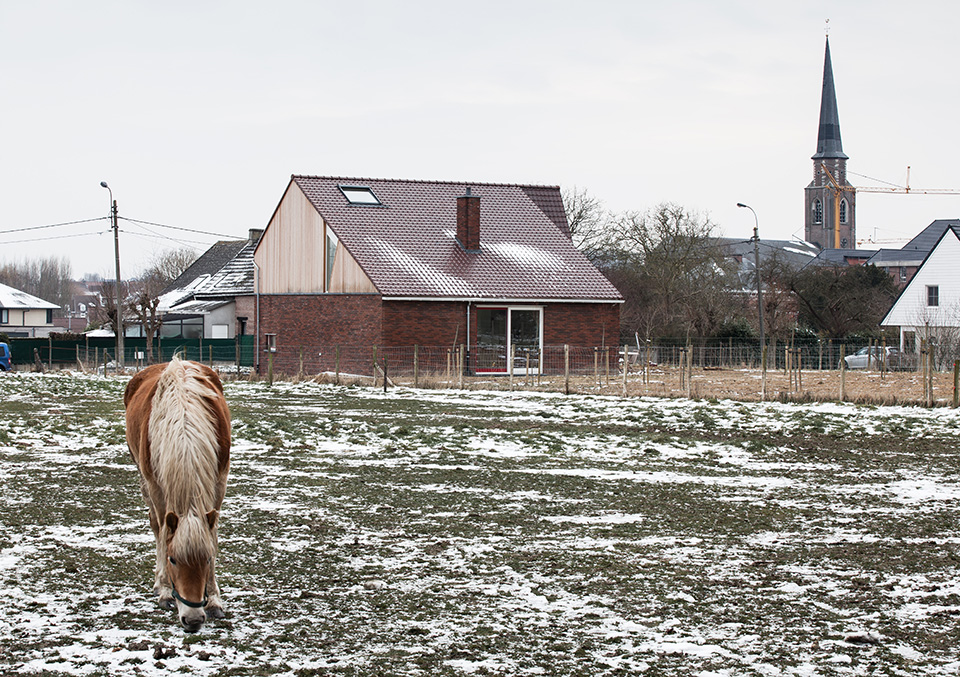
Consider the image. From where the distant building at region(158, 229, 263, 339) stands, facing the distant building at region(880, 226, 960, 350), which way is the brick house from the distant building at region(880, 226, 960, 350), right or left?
right

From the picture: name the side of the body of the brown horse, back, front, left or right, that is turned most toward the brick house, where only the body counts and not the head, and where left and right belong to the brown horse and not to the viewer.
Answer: back

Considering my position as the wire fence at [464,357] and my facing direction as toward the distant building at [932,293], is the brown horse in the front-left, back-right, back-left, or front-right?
back-right

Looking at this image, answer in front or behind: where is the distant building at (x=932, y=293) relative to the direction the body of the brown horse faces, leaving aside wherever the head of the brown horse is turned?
behind

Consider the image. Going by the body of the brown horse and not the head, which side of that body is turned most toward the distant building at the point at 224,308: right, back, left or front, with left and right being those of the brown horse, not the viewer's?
back

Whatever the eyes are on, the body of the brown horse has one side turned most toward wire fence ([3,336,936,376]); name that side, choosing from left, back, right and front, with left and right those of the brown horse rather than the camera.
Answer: back

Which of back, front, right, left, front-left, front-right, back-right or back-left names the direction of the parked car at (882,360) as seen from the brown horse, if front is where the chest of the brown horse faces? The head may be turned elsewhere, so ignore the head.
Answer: back-left

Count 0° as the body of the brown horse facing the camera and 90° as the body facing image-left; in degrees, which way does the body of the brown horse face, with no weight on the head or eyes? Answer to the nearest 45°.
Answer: approximately 0°
